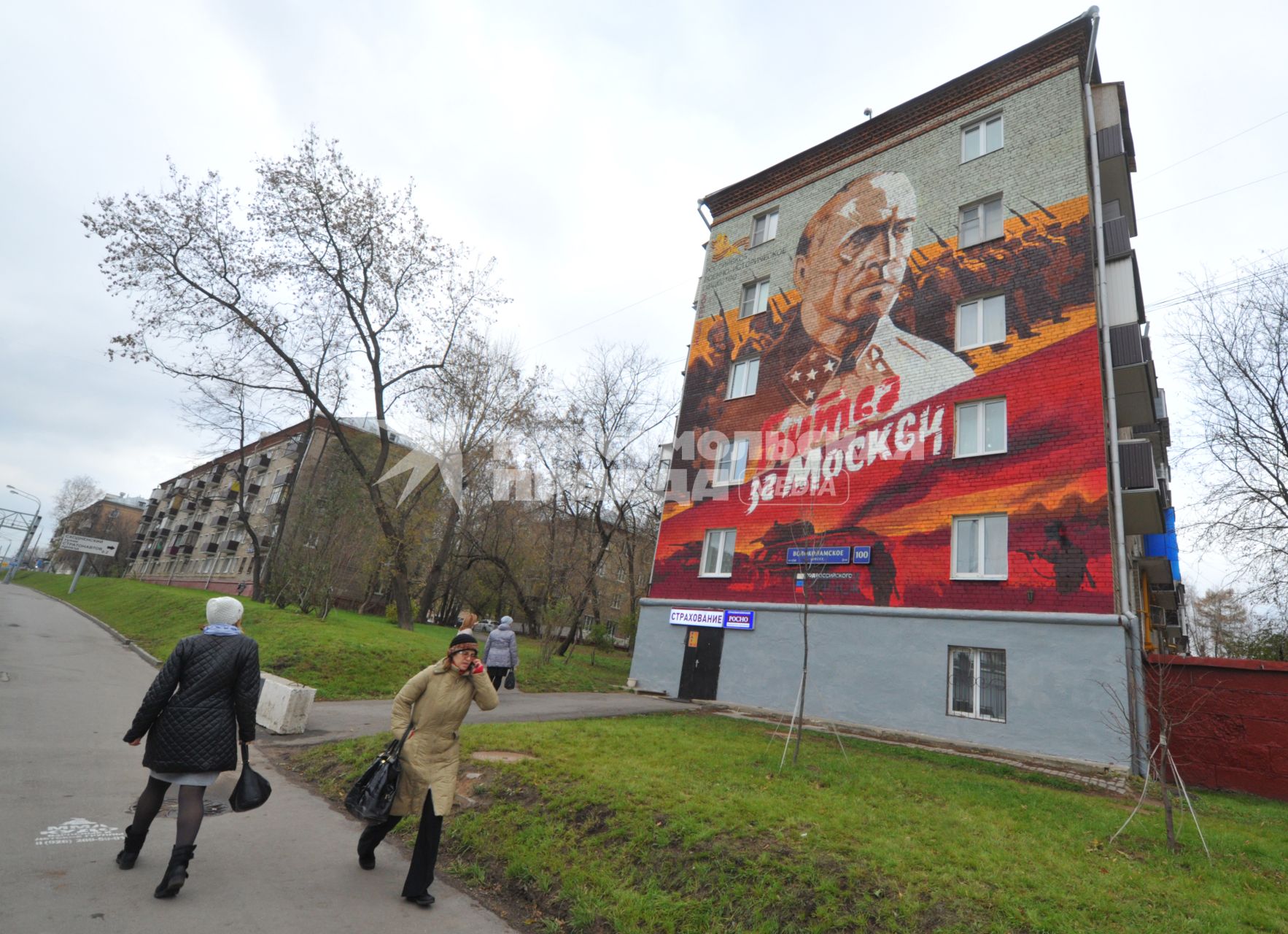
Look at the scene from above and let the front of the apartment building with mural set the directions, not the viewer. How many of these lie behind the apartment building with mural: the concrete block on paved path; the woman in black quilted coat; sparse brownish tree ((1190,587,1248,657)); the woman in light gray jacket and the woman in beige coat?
1

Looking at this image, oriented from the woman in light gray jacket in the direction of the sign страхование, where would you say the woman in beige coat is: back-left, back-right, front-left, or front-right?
back-right

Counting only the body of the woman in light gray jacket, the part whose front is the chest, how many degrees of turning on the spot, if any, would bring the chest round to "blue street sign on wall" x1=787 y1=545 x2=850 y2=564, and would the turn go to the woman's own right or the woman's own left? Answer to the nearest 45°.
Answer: approximately 90° to the woman's own right

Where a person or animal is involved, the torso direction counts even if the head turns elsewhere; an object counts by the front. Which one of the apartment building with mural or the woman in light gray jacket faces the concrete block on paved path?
the apartment building with mural

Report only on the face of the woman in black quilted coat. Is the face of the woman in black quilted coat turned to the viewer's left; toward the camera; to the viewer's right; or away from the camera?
away from the camera

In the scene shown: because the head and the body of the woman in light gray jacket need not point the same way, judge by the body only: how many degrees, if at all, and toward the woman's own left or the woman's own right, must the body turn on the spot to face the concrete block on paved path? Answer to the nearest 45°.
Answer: approximately 135° to the woman's own left

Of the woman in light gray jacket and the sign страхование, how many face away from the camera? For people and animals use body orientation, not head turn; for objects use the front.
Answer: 1

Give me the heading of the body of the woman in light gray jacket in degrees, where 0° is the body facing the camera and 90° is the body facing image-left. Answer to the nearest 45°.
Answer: approximately 180°

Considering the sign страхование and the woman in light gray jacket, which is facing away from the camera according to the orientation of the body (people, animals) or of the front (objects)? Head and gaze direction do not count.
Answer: the woman in light gray jacket

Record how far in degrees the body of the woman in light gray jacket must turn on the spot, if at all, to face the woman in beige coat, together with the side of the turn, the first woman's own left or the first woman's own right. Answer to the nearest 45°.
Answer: approximately 180°

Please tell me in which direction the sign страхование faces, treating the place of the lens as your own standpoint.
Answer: facing the viewer and to the left of the viewer

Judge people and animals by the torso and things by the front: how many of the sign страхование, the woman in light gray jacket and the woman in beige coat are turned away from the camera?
1

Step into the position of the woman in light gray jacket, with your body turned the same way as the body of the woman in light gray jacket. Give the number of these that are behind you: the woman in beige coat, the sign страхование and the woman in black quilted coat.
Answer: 2

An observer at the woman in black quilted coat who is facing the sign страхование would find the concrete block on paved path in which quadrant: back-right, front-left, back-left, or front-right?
front-left

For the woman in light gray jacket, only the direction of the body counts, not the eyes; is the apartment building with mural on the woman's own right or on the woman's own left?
on the woman's own right
